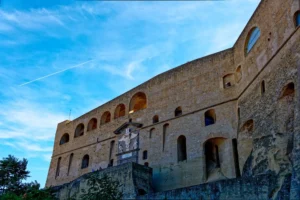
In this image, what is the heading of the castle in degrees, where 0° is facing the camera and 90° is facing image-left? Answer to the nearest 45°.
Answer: approximately 45°

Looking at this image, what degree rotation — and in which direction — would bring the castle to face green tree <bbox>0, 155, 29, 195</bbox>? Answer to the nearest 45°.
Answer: approximately 45° to its right
